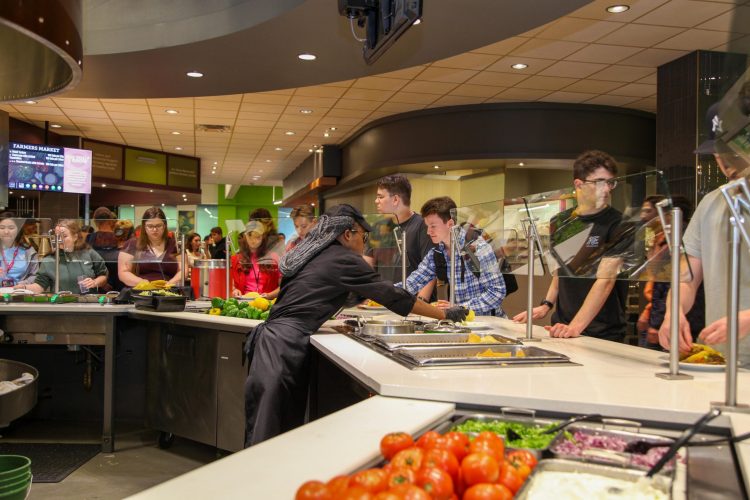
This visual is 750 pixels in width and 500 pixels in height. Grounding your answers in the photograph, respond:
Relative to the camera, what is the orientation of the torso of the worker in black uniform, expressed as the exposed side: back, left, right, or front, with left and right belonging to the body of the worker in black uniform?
right

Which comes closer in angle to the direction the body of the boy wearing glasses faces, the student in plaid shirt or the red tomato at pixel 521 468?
the red tomato

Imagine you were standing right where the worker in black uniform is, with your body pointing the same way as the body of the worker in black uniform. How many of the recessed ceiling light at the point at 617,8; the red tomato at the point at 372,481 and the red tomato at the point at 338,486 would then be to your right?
2

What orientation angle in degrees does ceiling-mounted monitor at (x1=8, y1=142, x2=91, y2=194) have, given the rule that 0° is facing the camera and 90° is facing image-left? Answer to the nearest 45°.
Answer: approximately 0°

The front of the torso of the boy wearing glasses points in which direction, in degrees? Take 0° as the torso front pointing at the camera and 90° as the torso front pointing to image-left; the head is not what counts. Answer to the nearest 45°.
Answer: approximately 45°

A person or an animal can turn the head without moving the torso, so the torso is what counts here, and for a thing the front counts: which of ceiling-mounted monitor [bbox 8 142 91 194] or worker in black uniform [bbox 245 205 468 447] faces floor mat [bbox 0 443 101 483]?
the ceiling-mounted monitor

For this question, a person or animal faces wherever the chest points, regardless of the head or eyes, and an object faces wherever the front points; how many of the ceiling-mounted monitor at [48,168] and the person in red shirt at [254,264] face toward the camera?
2

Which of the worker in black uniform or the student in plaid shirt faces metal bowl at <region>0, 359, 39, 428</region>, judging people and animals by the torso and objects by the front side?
the student in plaid shirt

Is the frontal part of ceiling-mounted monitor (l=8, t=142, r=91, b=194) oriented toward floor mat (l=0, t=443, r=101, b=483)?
yes

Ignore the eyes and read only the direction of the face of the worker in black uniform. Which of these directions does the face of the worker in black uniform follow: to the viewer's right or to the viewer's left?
to the viewer's right
